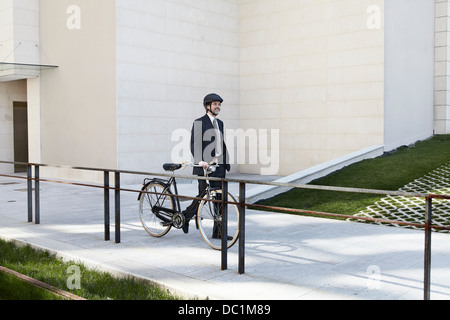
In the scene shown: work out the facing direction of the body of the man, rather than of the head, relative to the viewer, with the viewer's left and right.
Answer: facing the viewer and to the right of the viewer
